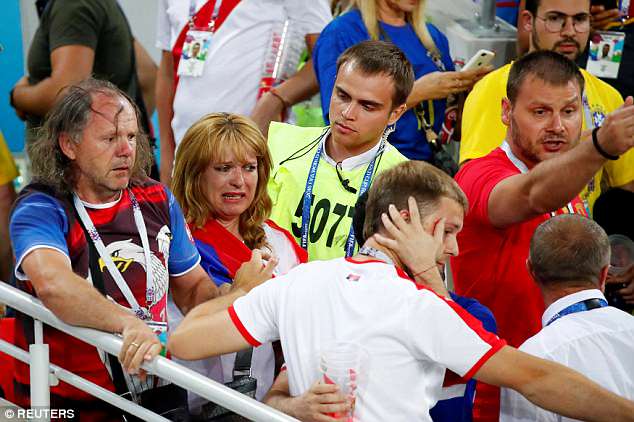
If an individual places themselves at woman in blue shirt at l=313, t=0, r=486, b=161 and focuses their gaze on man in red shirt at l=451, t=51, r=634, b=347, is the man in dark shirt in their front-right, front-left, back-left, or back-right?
back-right

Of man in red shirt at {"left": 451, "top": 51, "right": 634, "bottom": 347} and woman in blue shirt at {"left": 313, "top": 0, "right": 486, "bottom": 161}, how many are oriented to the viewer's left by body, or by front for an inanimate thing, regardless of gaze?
0

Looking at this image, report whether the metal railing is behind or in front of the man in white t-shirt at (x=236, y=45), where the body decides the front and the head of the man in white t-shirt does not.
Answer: in front

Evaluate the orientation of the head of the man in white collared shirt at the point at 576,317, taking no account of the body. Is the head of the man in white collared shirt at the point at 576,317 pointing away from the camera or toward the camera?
away from the camera

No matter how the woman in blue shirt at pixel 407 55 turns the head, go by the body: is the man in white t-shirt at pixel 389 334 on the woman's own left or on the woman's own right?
on the woman's own right

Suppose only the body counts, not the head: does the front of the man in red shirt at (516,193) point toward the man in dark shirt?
no

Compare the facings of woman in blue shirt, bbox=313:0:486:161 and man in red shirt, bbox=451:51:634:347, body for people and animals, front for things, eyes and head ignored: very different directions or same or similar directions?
same or similar directions

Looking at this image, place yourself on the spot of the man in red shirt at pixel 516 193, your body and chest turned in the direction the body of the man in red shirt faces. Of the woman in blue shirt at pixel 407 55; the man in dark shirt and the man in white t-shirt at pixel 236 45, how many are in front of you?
0

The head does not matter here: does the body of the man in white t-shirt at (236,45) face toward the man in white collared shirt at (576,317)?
no

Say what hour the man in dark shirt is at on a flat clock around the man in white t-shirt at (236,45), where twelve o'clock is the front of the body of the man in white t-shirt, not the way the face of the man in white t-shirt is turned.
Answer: The man in dark shirt is roughly at 2 o'clock from the man in white t-shirt.

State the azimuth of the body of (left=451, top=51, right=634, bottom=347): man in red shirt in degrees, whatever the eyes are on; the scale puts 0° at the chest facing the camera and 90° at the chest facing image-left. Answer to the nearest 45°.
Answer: approximately 315°

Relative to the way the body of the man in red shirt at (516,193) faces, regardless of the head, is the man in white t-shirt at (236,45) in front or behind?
behind

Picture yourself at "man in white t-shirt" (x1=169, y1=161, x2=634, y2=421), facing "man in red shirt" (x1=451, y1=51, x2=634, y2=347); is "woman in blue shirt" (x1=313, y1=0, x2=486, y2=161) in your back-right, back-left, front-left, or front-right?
front-left
